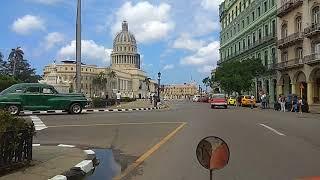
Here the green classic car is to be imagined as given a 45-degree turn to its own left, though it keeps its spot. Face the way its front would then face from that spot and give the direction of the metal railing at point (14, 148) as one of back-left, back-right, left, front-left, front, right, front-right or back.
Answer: back-right

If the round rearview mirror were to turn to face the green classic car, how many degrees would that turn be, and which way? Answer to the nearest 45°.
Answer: approximately 135° to its right

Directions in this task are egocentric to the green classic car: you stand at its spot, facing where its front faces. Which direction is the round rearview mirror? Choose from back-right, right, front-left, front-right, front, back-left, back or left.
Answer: right

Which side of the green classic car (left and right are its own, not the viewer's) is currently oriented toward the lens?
right

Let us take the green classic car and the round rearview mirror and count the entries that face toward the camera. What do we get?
1

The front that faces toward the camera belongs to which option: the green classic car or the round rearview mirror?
the round rearview mirror

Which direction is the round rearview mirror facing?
toward the camera

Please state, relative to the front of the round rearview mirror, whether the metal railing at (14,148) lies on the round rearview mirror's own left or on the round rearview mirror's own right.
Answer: on the round rearview mirror's own right
